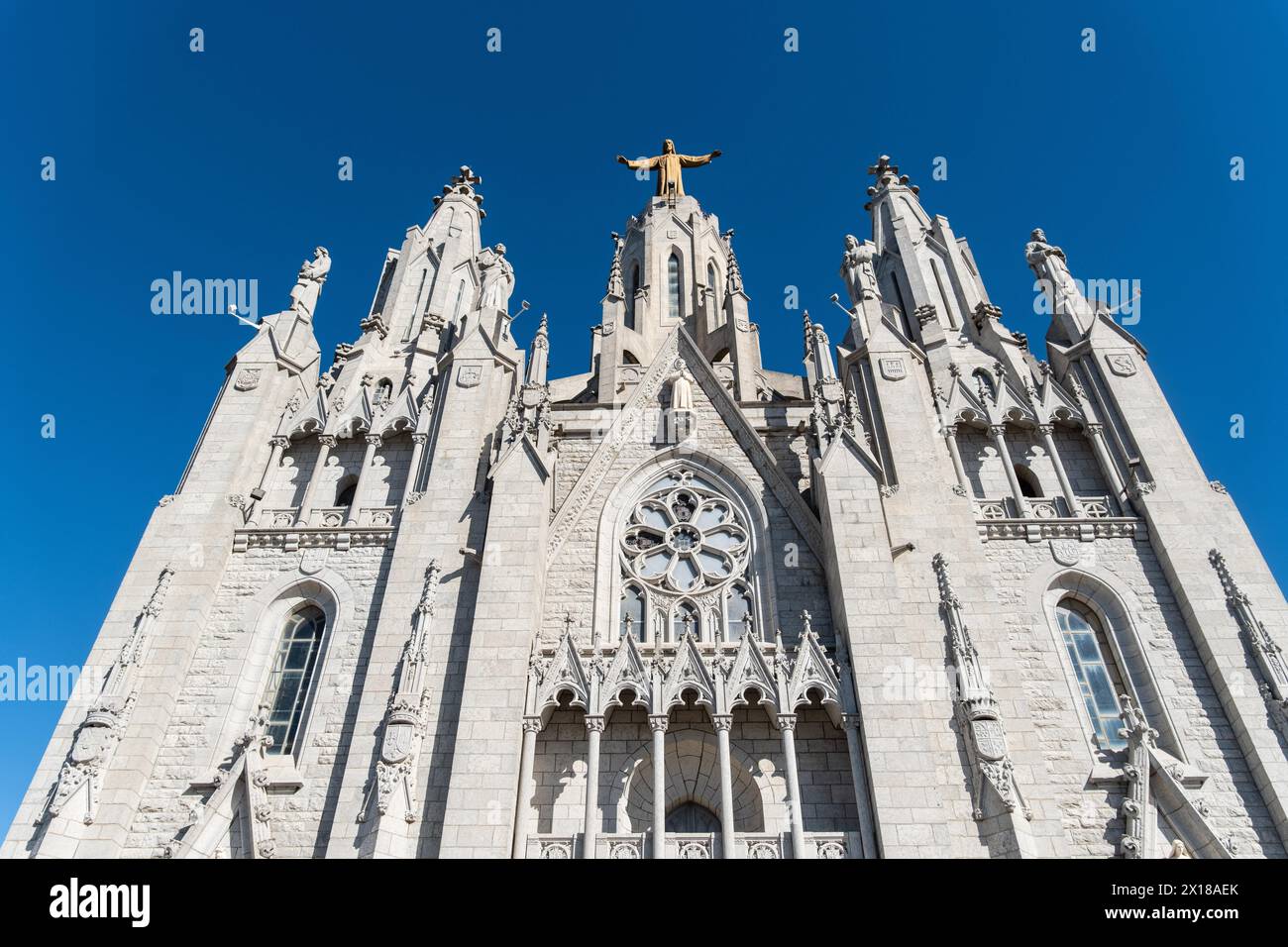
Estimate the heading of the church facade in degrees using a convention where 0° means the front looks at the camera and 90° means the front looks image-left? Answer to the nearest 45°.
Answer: approximately 0°
